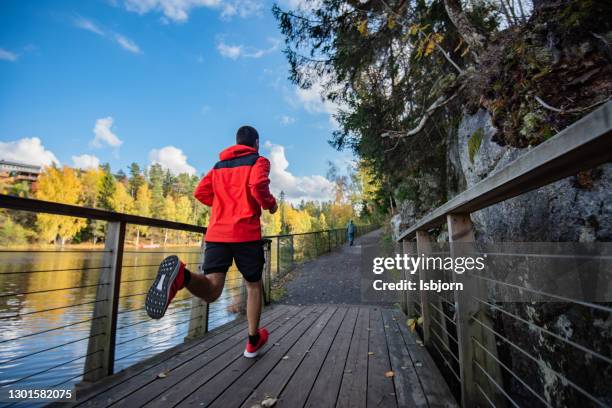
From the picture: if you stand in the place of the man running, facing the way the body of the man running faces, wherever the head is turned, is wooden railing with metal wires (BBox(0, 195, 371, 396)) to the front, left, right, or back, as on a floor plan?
left

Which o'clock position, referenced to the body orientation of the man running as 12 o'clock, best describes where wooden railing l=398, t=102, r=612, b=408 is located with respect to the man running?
The wooden railing is roughly at 3 o'clock from the man running.

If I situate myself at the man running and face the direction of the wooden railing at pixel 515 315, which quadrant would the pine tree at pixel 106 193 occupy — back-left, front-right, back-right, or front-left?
back-left

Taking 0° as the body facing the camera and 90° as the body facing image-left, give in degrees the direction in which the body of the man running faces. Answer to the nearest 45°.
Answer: approximately 225°

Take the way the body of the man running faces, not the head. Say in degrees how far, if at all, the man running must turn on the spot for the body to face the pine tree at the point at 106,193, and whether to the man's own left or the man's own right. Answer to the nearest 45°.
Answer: approximately 45° to the man's own left
